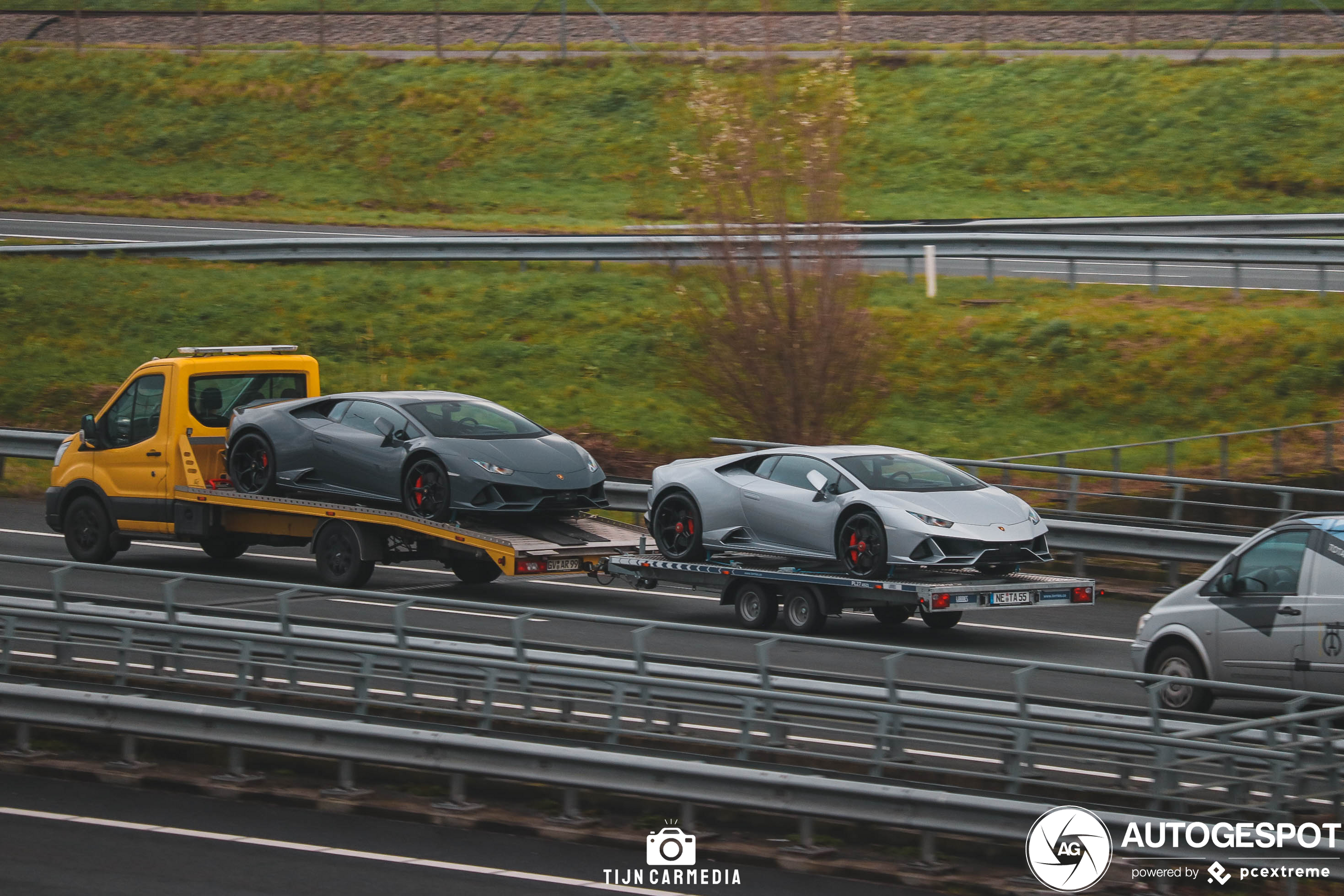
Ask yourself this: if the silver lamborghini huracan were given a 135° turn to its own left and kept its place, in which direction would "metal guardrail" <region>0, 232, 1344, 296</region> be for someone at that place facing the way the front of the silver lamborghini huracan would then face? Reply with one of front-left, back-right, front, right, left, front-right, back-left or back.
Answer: front

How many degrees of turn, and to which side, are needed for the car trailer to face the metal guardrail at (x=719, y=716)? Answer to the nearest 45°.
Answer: approximately 135° to its left

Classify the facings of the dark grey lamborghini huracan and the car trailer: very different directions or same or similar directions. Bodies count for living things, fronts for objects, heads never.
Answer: very different directions

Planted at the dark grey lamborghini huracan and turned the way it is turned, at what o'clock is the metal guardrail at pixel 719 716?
The metal guardrail is roughly at 1 o'clock from the dark grey lamborghini huracan.

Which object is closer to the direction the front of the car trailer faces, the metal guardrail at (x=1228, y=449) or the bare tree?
the bare tree

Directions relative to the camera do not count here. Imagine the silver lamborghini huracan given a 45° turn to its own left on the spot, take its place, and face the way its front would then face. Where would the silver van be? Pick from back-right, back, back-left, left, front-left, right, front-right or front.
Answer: front-right

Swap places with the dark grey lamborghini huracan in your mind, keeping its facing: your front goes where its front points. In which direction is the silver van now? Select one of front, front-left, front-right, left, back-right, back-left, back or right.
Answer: front

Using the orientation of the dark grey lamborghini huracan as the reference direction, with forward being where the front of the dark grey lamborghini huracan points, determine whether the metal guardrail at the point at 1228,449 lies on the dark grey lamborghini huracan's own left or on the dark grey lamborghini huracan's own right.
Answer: on the dark grey lamborghini huracan's own left

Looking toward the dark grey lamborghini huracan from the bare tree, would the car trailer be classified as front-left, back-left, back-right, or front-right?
front-left

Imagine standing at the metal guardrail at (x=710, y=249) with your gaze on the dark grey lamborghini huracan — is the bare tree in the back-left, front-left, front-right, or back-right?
front-left

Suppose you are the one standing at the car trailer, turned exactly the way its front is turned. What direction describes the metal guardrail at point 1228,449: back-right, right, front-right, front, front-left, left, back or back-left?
right

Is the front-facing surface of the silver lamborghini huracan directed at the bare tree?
no

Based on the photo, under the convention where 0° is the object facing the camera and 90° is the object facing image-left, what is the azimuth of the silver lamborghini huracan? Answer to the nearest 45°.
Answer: approximately 315°

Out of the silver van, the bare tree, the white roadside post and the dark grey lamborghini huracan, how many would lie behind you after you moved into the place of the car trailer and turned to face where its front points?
1

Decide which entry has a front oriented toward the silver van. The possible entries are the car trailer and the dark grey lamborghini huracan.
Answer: the dark grey lamborghini huracan

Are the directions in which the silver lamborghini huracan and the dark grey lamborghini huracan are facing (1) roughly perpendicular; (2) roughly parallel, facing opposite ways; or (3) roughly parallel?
roughly parallel

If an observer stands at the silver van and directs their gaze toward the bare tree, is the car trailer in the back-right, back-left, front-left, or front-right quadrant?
front-left

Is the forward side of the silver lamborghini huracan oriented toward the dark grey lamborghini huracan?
no

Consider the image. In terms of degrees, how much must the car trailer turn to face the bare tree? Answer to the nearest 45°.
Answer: approximately 45° to its right

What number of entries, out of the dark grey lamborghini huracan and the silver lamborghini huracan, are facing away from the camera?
0

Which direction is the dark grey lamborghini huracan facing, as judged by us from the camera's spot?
facing the viewer and to the right of the viewer
